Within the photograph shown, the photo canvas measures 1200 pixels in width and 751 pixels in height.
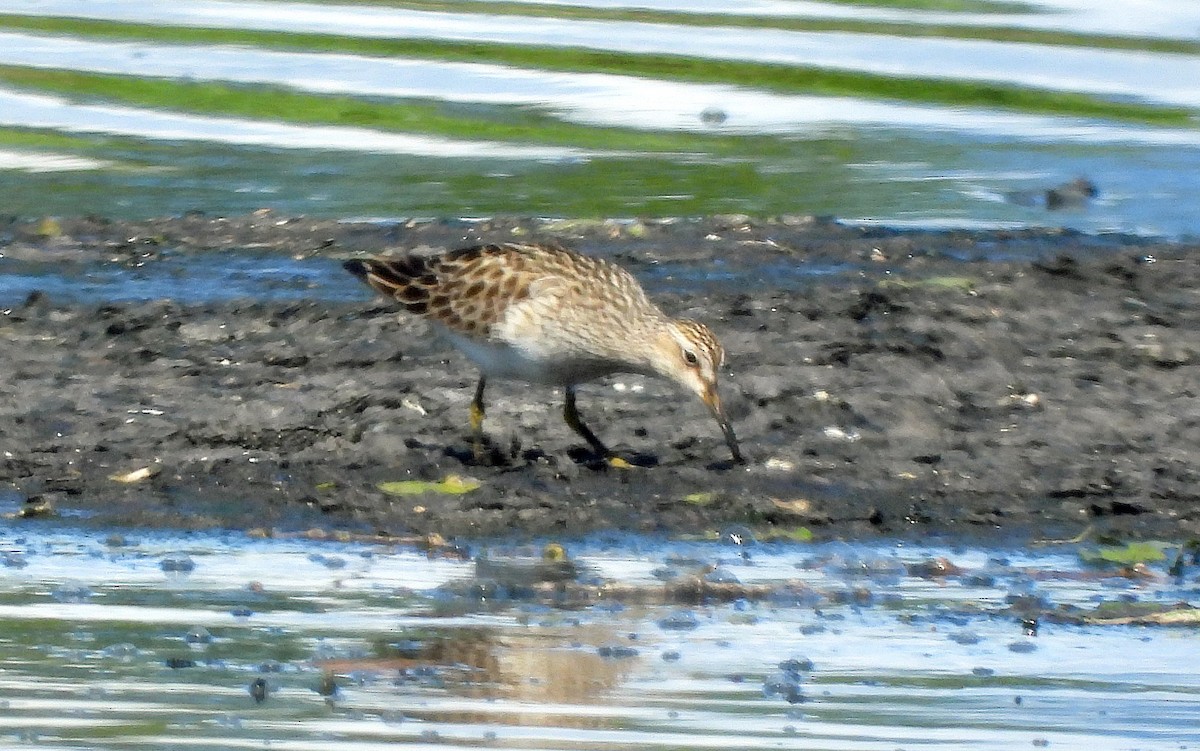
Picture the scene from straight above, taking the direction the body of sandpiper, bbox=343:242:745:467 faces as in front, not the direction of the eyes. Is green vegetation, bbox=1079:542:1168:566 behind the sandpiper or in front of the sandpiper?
in front

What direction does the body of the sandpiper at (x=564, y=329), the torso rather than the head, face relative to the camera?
to the viewer's right
